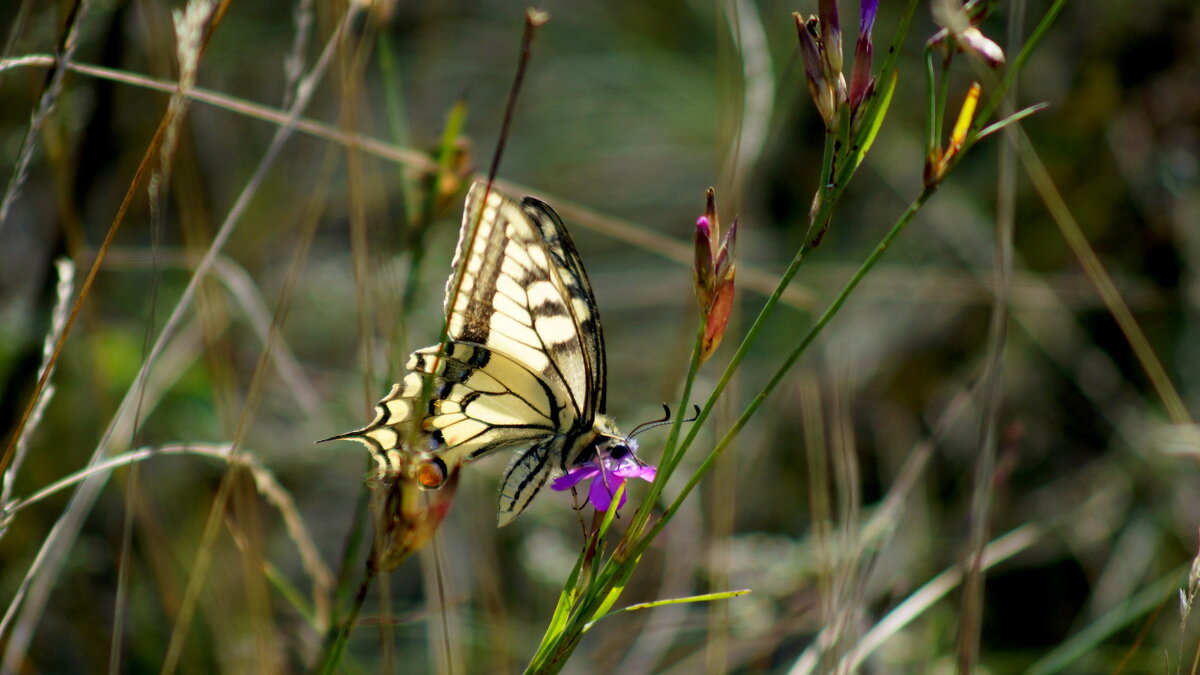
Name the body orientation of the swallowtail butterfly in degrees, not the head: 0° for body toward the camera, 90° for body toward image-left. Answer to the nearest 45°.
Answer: approximately 270°
